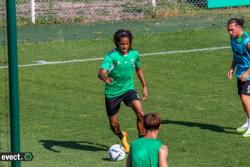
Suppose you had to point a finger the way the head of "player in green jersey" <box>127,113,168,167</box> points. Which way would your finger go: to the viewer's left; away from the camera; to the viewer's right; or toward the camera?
away from the camera

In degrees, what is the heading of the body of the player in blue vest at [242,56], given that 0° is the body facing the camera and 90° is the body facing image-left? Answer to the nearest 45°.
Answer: approximately 45°

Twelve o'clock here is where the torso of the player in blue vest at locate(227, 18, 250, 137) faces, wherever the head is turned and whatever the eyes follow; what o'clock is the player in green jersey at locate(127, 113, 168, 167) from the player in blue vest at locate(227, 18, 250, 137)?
the player in green jersey at locate(127, 113, 168, 167) is roughly at 11 o'clock from the player in blue vest at locate(227, 18, 250, 137).
